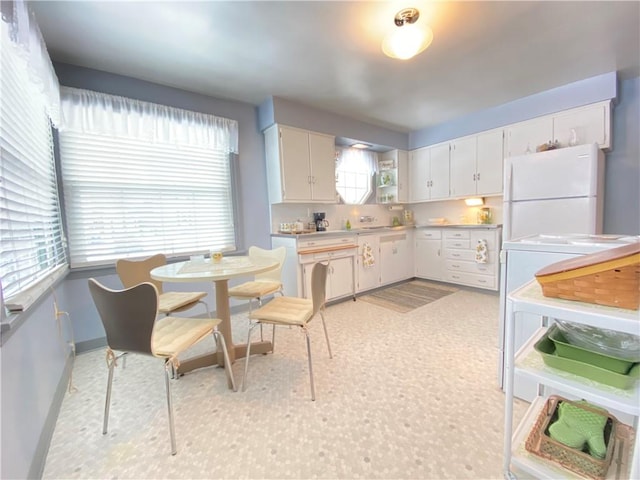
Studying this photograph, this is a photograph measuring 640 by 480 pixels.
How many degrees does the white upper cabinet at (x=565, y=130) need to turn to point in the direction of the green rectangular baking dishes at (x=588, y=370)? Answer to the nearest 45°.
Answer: approximately 45° to its left

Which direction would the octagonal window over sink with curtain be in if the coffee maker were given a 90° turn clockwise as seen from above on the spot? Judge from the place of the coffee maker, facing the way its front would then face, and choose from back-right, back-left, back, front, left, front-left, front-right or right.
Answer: back

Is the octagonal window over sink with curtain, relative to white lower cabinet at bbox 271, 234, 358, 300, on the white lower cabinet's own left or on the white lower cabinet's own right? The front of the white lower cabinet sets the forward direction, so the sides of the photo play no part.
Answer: on the white lower cabinet's own left

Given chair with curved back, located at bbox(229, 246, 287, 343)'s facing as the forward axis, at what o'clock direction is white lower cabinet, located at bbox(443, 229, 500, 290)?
The white lower cabinet is roughly at 7 o'clock from the chair with curved back.

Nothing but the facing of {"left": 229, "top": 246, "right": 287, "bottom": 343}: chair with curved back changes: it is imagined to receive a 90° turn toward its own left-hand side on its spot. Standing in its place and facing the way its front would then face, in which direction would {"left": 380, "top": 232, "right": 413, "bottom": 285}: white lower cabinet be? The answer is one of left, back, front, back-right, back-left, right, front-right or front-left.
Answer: left

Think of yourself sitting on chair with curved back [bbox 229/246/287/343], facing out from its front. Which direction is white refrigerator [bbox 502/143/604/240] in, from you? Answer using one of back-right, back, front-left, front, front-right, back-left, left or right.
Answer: back-left

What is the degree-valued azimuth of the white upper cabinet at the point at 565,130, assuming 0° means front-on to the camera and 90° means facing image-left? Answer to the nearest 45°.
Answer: approximately 45°

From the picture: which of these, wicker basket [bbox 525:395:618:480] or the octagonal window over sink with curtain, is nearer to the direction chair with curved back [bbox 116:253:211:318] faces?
the wicker basket

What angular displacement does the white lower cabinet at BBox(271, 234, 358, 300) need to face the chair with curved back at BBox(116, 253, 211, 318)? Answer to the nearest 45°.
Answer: approximately 90° to its right

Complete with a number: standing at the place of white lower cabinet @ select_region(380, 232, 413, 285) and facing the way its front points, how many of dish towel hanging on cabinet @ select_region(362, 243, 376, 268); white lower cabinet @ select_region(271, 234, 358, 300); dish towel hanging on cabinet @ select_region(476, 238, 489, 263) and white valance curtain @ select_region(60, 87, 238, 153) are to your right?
3
